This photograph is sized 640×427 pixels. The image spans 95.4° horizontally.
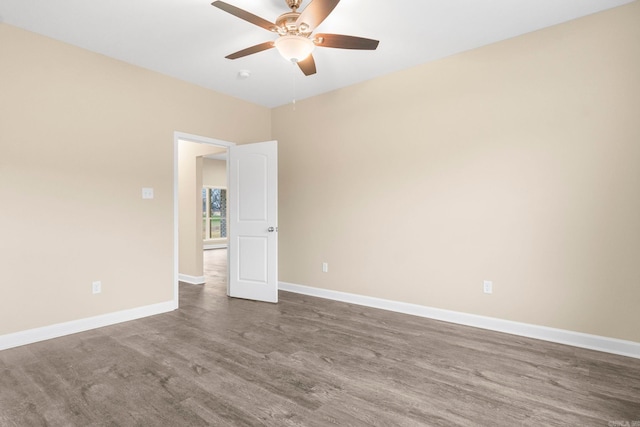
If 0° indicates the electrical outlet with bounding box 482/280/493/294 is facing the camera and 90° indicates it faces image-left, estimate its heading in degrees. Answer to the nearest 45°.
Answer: approximately 0°

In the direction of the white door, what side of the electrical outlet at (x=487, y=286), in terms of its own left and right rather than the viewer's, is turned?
right

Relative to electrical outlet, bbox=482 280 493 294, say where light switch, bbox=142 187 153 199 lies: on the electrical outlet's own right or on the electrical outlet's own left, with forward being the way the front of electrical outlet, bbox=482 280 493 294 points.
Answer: on the electrical outlet's own right
